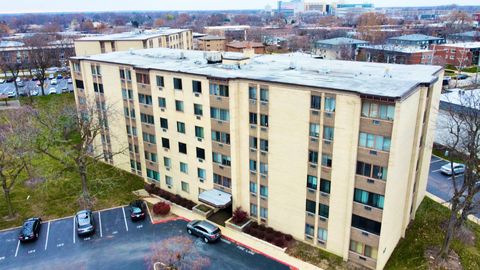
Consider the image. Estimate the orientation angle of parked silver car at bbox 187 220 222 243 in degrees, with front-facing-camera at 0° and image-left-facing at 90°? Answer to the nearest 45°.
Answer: approximately 135°

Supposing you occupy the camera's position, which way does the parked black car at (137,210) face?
facing away from the viewer

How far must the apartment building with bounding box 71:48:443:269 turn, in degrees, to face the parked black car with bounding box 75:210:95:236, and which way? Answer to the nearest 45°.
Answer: approximately 45° to its right

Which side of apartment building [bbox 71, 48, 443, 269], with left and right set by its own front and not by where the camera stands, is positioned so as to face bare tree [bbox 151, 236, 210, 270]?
front

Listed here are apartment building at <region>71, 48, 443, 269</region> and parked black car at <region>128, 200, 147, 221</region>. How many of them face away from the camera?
1

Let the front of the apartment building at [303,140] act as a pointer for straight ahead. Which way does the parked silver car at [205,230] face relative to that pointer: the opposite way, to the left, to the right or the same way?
to the right

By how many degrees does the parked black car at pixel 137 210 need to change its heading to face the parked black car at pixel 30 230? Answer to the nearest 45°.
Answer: approximately 90° to its left

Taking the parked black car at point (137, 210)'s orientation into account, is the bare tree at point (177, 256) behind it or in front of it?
behind

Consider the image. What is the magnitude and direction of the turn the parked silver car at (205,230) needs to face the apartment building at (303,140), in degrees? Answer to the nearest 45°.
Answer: approximately 135° to its right

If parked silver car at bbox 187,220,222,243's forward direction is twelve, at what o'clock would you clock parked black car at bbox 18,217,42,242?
The parked black car is roughly at 11 o'clock from the parked silver car.

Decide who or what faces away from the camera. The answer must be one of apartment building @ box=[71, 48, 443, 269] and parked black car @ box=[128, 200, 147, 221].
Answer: the parked black car

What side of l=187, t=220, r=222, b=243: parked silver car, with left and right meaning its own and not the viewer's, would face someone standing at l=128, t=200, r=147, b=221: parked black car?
front

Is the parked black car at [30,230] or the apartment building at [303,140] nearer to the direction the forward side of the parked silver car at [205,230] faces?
the parked black car

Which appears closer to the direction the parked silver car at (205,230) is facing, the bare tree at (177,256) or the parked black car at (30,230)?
the parked black car

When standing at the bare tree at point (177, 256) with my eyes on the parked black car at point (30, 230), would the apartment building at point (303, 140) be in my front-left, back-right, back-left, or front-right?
back-right
